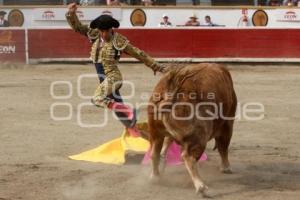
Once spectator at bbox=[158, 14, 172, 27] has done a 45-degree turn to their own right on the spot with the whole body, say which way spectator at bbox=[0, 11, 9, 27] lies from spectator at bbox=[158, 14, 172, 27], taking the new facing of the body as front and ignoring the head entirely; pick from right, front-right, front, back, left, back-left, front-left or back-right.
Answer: front-right

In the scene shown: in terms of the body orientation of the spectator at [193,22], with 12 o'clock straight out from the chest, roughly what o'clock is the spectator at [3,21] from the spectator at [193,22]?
the spectator at [3,21] is roughly at 3 o'clock from the spectator at [193,22].

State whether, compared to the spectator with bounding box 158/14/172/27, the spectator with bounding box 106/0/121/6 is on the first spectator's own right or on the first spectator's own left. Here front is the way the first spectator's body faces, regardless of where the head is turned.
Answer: on the first spectator's own right

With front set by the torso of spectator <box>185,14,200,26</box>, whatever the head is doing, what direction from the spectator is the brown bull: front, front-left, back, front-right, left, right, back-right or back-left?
front

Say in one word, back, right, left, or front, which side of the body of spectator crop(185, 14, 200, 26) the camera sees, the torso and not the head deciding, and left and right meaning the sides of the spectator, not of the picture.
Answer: front

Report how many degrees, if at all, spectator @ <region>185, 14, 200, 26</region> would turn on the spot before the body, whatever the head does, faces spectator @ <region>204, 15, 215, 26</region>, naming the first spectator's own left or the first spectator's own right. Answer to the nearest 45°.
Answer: approximately 135° to the first spectator's own left

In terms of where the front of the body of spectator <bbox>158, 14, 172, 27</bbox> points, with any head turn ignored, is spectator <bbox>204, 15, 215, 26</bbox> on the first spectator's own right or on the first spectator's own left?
on the first spectator's own left

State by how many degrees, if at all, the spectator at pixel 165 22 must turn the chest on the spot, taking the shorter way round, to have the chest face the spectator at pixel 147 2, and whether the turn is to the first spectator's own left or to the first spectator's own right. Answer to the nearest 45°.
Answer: approximately 180°

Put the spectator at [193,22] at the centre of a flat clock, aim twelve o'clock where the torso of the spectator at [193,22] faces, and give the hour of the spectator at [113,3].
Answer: the spectator at [113,3] is roughly at 4 o'clock from the spectator at [193,22].

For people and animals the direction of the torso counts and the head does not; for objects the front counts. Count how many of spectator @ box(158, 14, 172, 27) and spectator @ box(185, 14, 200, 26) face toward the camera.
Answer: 2

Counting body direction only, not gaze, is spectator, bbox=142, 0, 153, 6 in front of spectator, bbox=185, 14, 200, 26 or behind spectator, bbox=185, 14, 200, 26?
behind

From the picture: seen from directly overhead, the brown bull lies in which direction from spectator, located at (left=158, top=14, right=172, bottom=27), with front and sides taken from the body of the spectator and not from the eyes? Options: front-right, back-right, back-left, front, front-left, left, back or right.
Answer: front
